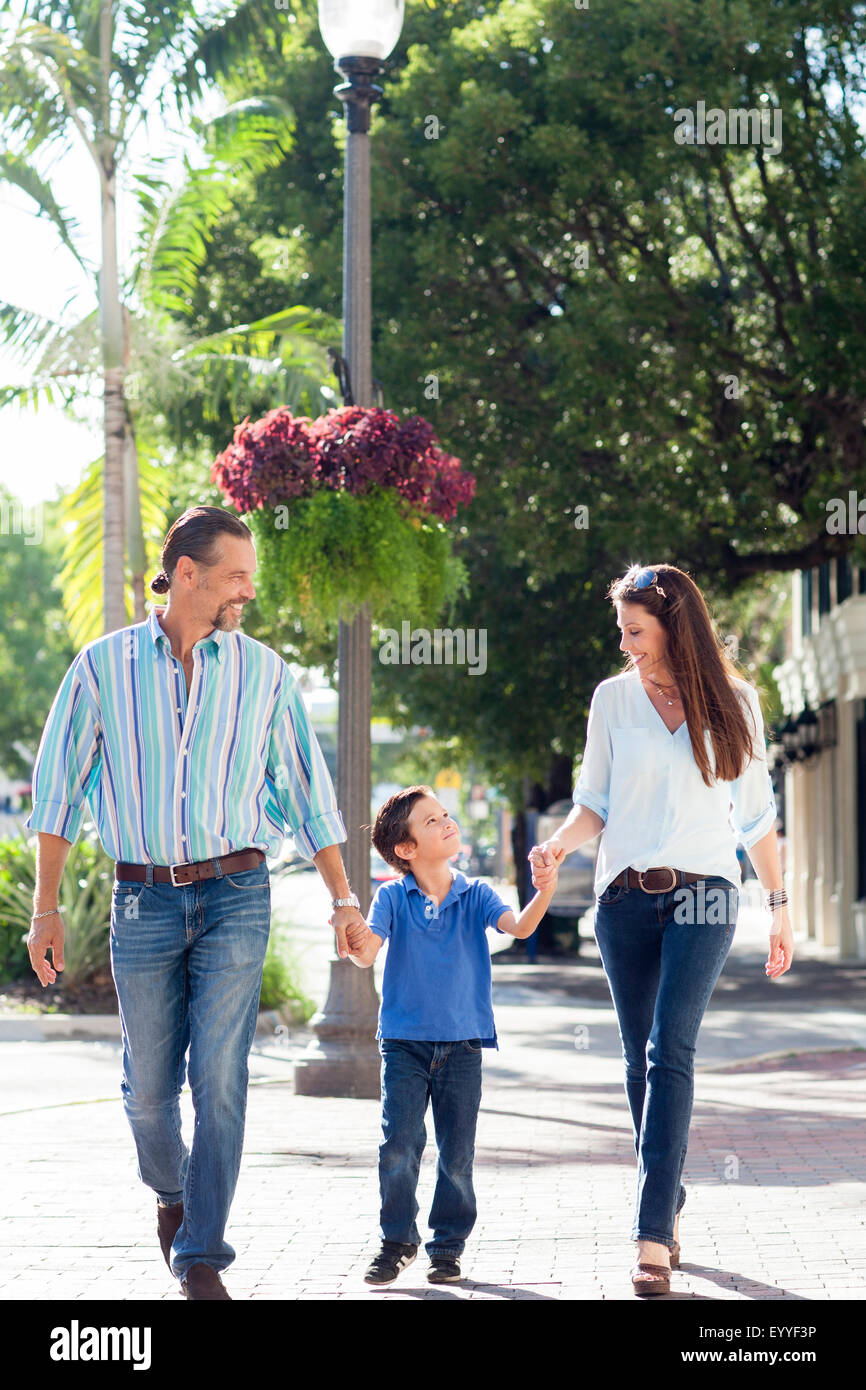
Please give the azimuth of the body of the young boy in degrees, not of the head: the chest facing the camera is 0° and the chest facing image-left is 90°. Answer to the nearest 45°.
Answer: approximately 0°

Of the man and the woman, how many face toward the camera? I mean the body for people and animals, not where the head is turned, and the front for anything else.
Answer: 2

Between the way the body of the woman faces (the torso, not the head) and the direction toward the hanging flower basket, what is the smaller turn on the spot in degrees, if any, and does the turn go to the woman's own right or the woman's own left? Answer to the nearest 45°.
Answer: approximately 180°

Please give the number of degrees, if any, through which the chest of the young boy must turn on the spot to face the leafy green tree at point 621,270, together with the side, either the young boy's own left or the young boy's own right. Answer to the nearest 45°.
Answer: approximately 180°

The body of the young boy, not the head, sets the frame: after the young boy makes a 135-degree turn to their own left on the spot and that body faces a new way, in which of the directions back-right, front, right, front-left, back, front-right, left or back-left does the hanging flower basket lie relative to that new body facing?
front-left

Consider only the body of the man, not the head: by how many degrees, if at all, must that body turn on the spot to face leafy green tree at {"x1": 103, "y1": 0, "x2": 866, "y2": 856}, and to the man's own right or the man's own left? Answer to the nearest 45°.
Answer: approximately 180°

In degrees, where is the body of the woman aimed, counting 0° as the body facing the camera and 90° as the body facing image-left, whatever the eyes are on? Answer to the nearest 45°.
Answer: approximately 0°

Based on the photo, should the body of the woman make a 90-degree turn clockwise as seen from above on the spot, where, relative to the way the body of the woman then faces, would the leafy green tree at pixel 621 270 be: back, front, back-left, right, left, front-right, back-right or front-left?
right

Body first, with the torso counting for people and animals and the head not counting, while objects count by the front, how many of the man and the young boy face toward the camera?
2

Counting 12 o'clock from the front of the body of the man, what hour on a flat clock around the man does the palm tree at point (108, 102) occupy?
The palm tree is roughly at 6 o'clock from the man.
